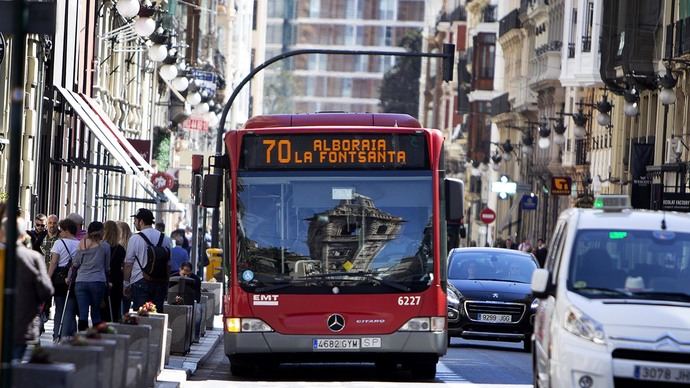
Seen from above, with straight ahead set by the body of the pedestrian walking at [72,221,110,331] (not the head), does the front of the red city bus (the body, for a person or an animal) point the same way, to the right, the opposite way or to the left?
the opposite way

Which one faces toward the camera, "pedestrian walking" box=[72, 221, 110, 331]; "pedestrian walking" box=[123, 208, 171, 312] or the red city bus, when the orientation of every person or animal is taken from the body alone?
the red city bus

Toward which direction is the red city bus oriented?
toward the camera

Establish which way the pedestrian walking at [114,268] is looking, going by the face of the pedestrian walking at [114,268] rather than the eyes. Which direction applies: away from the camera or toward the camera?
away from the camera

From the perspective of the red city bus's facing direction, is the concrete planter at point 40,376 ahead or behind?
ahead

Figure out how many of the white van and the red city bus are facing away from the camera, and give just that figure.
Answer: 0

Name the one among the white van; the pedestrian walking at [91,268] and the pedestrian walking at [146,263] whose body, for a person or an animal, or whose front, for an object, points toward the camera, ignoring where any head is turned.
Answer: the white van

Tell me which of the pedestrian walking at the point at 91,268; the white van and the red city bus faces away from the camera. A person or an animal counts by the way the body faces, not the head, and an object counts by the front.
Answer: the pedestrian walking

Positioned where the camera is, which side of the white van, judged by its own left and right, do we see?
front

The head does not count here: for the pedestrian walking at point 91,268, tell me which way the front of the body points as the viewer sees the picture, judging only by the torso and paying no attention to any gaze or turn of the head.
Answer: away from the camera

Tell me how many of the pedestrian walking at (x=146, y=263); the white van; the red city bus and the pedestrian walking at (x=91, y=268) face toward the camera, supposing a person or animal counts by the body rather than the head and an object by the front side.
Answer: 2

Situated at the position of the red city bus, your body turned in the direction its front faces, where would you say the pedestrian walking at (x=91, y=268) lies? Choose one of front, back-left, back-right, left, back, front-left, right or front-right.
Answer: right
